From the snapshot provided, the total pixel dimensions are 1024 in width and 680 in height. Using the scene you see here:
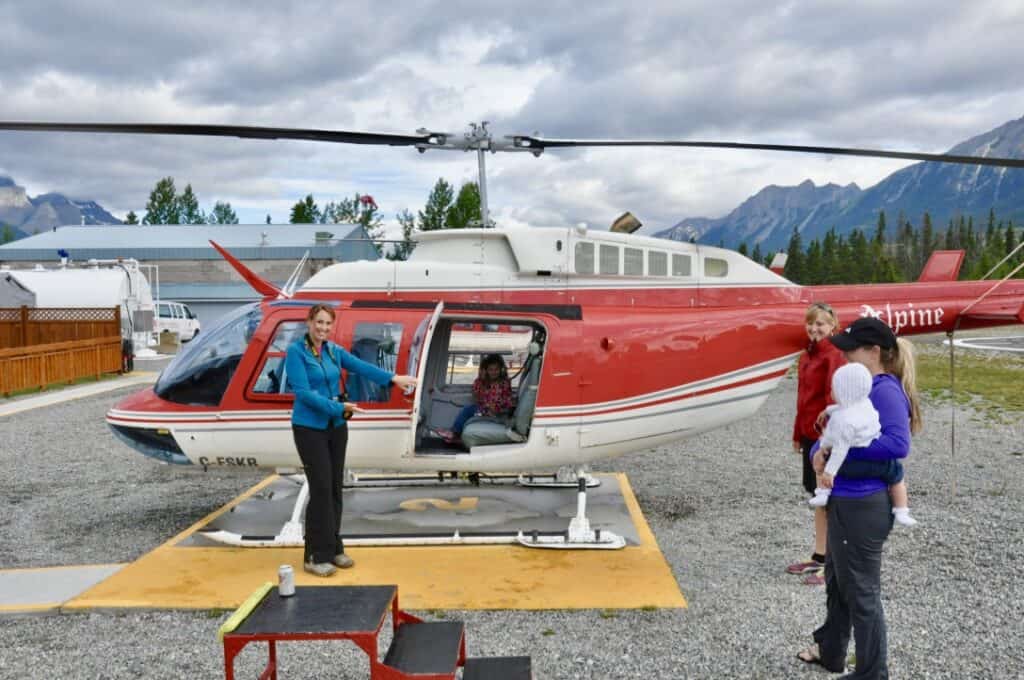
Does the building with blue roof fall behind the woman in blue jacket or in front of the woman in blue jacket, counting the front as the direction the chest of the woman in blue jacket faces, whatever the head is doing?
behind

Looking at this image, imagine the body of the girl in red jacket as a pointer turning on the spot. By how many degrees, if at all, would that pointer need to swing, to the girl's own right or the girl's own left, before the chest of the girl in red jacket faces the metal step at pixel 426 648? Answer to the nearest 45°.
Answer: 0° — they already face it

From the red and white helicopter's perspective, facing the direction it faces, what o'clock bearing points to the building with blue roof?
The building with blue roof is roughly at 2 o'clock from the red and white helicopter.

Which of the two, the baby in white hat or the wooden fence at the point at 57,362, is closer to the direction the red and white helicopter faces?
the wooden fence

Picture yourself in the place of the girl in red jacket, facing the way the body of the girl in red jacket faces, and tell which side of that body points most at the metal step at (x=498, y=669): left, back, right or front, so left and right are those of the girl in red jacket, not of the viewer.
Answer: front

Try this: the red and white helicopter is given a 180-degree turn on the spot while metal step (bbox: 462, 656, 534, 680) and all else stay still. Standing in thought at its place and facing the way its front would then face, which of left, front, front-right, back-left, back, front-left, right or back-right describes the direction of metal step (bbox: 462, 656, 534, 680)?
right

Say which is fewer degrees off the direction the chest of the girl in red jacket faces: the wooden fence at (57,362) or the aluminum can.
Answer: the aluminum can

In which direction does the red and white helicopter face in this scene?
to the viewer's left

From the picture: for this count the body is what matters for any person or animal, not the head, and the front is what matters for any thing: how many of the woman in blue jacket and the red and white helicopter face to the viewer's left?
1

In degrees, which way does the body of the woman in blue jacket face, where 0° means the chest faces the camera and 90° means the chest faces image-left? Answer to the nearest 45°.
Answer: approximately 315°
